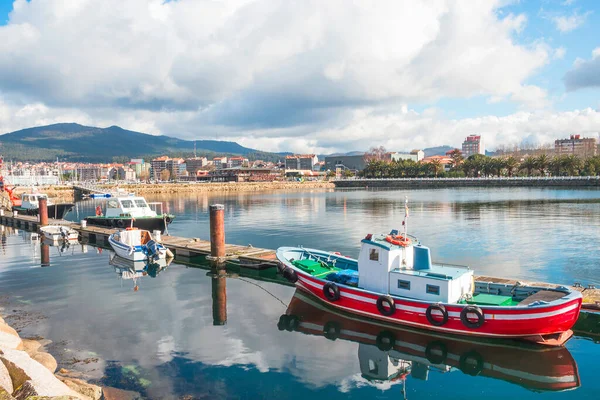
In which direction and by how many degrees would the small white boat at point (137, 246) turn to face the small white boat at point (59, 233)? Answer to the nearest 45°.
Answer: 0° — it already faces it

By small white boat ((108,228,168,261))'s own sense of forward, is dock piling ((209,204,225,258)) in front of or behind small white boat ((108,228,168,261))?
behind

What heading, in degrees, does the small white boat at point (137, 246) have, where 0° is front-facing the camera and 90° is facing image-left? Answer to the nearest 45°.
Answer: approximately 135°

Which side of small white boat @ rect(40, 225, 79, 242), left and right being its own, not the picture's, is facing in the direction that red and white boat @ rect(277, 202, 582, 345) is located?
back

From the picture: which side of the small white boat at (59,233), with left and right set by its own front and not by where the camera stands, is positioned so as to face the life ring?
back

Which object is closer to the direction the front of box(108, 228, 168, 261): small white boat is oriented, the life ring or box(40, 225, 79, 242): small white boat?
the small white boat

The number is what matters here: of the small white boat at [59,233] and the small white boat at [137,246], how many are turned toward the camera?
0

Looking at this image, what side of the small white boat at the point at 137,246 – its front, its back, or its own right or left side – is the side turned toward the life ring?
back

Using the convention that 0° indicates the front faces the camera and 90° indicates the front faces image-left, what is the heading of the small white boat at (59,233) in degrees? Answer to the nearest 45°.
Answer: approximately 135°

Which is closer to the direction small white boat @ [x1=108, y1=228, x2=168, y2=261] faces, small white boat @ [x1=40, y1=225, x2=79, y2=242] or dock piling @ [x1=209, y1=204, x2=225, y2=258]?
the small white boat

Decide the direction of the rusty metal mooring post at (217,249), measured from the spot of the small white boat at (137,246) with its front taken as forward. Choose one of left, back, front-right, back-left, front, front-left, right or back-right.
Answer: back
